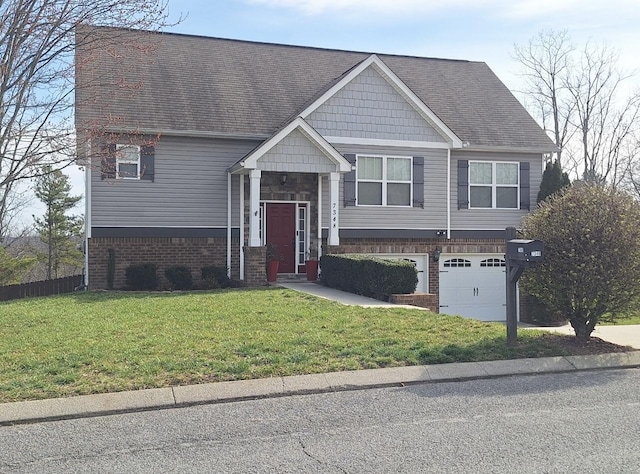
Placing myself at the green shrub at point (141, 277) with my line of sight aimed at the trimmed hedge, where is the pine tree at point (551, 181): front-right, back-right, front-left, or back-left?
front-left

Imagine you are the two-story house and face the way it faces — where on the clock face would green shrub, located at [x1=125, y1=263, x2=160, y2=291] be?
The green shrub is roughly at 2 o'clock from the two-story house.

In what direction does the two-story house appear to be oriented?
toward the camera

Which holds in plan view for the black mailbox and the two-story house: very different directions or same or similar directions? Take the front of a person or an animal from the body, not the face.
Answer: same or similar directions

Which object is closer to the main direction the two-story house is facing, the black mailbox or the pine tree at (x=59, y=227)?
the black mailbox

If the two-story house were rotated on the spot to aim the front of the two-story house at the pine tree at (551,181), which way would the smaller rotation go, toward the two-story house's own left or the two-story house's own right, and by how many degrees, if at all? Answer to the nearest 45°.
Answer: approximately 90° to the two-story house's own left

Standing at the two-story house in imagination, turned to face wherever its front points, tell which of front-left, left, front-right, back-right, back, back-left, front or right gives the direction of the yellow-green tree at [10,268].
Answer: back-right

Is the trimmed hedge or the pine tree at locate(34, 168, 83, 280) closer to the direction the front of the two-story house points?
the trimmed hedge

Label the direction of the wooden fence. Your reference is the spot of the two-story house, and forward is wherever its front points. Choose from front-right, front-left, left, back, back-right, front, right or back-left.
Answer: right

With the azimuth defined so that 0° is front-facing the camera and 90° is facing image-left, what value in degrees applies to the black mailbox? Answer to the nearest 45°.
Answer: approximately 315°
